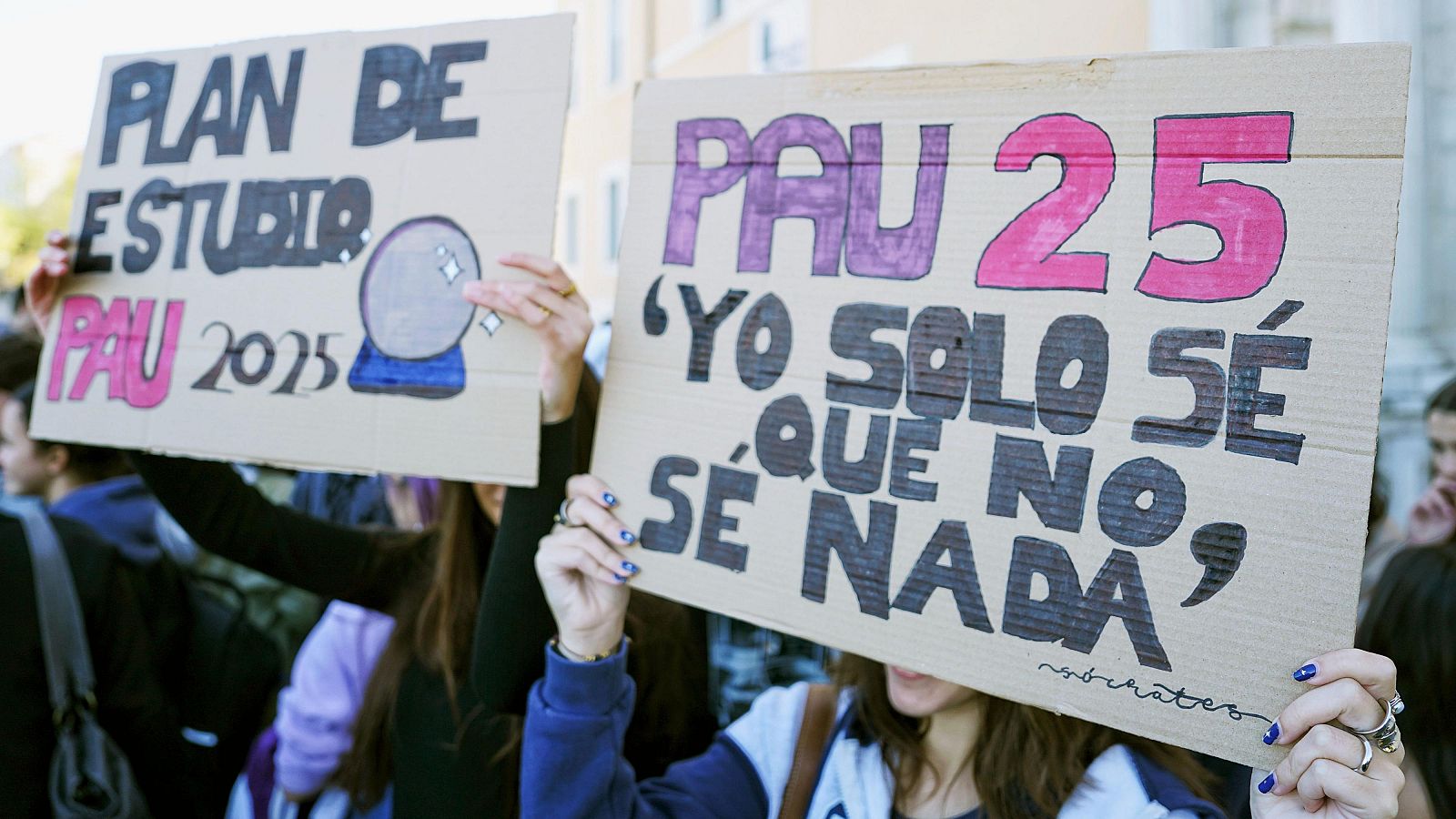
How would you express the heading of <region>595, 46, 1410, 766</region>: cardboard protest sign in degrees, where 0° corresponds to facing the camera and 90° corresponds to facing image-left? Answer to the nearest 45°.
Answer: approximately 45°
